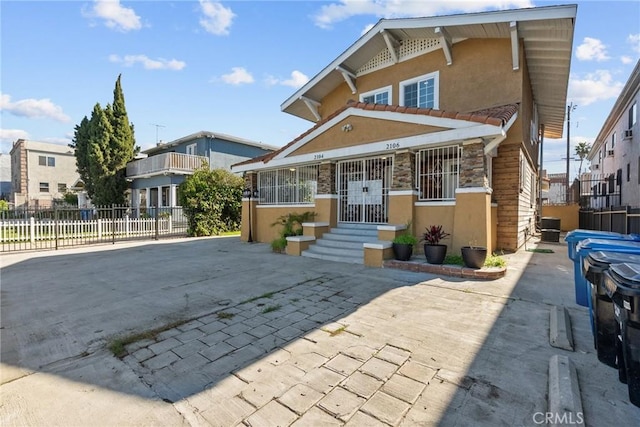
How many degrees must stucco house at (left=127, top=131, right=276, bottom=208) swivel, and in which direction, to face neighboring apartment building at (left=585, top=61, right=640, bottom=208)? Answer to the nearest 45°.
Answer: approximately 90° to its left

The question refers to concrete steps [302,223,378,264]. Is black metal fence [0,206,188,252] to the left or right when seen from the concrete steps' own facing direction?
on its right

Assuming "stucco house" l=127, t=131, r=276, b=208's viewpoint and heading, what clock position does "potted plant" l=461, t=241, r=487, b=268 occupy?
The potted plant is roughly at 10 o'clock from the stucco house.

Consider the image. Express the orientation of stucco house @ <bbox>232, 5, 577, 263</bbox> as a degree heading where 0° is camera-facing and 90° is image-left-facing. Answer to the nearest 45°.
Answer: approximately 45°

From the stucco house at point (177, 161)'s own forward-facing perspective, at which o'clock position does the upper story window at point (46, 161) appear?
The upper story window is roughly at 3 o'clock from the stucco house.

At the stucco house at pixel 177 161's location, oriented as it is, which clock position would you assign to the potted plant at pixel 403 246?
The potted plant is roughly at 10 o'clock from the stucco house.

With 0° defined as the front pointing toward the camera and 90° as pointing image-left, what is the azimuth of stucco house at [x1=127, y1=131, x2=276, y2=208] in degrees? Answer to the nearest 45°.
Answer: approximately 45°

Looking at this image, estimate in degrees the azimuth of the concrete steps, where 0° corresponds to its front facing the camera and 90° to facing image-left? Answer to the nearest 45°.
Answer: approximately 45°

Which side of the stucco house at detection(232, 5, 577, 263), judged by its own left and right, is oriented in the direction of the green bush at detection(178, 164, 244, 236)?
right
